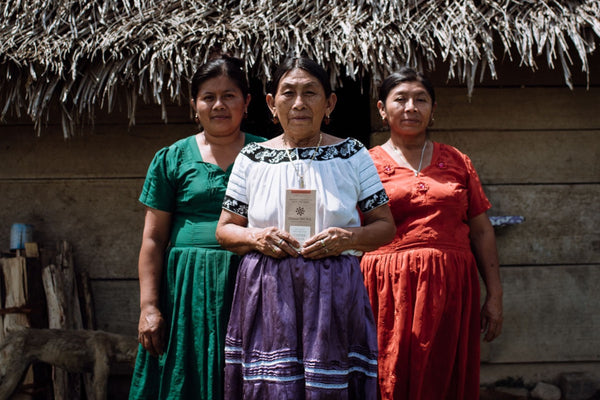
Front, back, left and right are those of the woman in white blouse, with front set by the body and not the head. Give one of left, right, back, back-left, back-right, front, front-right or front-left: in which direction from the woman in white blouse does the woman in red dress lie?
back-left

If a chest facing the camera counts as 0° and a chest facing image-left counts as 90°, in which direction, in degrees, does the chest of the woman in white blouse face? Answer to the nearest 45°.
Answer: approximately 0°

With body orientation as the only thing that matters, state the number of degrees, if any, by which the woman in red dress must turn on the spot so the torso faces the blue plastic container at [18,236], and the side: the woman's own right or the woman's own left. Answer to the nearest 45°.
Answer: approximately 90° to the woman's own right

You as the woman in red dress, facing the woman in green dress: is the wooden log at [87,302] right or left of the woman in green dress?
right

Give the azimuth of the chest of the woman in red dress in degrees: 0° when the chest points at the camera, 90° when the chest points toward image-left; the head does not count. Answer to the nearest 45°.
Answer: approximately 0°

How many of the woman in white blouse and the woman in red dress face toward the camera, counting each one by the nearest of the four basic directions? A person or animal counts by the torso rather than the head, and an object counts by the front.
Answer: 2

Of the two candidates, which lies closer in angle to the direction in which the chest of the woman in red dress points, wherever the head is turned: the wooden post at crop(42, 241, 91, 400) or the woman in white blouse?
the woman in white blouse
